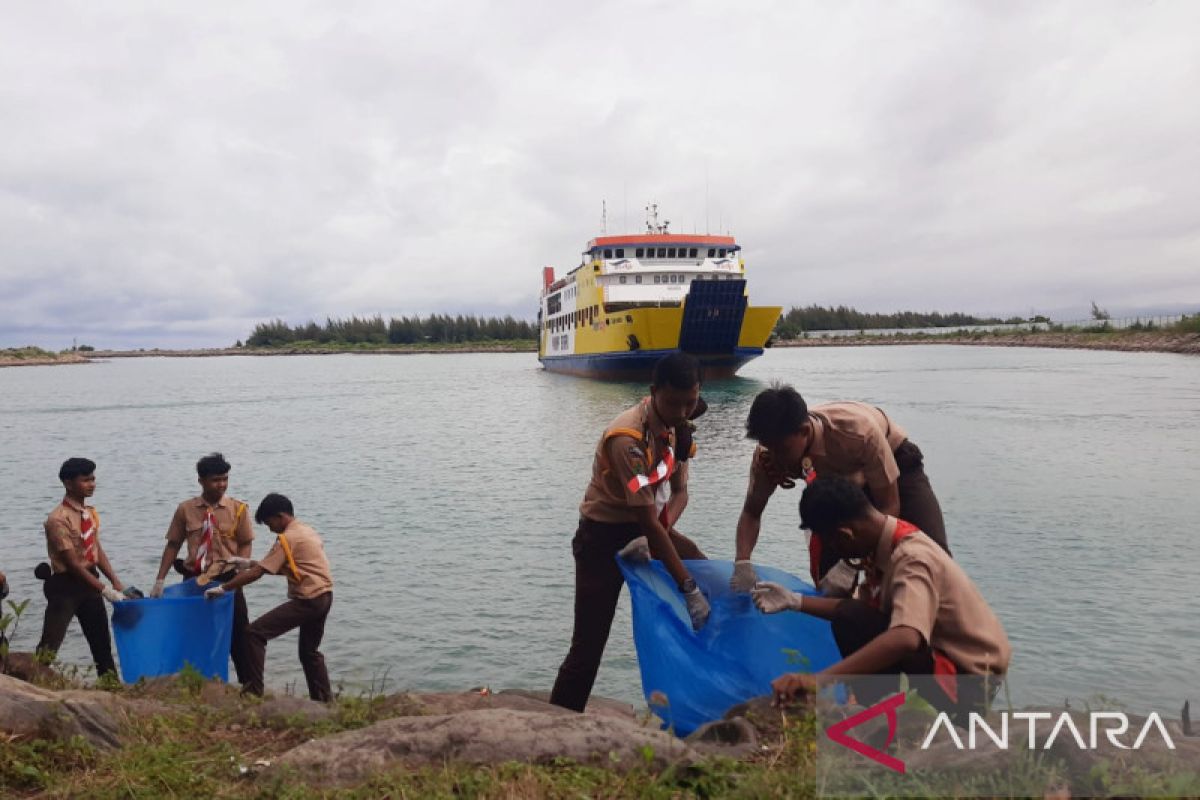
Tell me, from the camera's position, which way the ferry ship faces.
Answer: facing the viewer and to the right of the viewer

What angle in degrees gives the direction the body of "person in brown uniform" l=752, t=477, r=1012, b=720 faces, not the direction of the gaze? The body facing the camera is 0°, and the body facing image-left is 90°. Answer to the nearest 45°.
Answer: approximately 90°

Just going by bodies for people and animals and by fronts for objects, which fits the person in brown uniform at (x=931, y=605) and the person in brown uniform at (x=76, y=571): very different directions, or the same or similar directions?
very different directions

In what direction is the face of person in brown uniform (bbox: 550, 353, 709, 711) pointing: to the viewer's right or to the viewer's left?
to the viewer's right

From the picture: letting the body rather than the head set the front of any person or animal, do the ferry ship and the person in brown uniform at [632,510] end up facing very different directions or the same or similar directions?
same or similar directions

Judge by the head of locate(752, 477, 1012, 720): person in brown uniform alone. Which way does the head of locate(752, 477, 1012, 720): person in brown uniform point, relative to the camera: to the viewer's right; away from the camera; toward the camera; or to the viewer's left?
to the viewer's left

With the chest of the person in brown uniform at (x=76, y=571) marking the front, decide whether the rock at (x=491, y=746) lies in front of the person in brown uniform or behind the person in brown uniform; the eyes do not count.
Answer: in front

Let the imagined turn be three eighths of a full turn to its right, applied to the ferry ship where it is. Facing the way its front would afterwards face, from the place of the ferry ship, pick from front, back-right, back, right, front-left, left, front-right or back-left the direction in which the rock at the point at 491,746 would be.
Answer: left

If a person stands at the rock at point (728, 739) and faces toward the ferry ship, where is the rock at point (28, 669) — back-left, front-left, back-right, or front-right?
front-left
